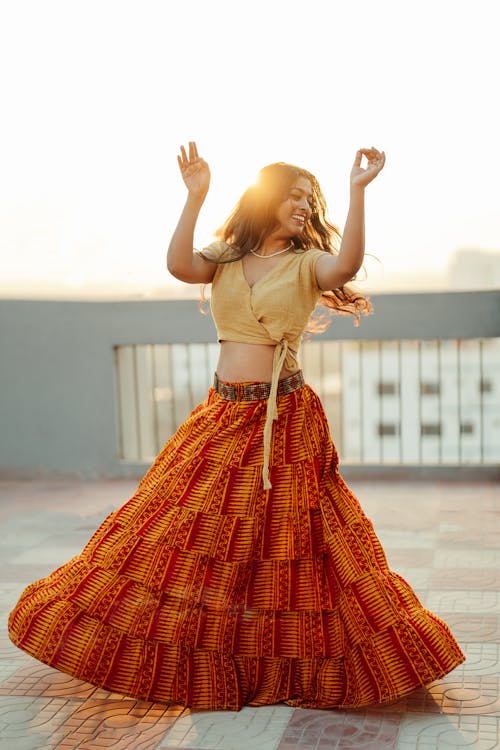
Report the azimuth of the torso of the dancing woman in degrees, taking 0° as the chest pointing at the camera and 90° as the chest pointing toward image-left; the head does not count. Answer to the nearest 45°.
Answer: approximately 0°
